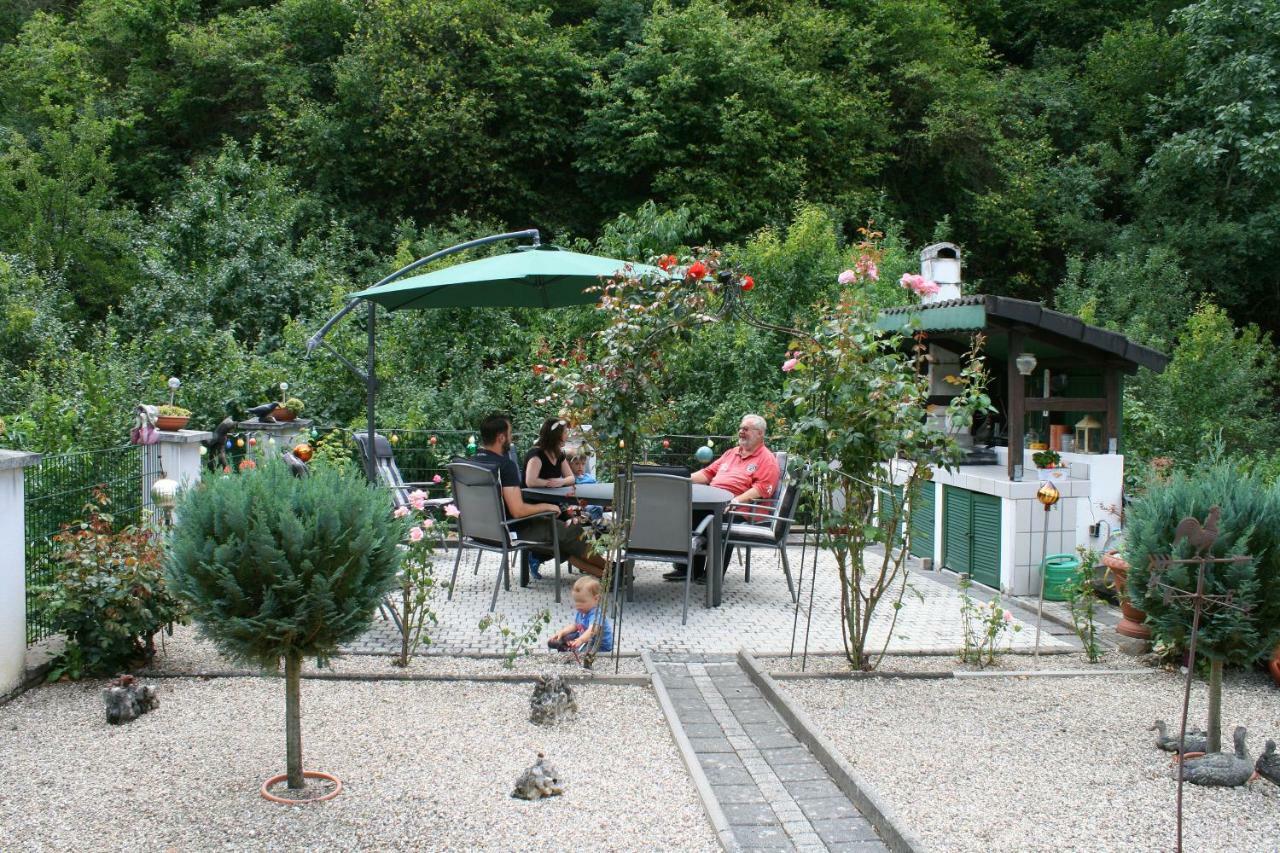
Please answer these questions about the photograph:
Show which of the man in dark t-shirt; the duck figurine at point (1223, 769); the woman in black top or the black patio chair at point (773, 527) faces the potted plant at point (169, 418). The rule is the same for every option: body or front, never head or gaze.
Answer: the black patio chair

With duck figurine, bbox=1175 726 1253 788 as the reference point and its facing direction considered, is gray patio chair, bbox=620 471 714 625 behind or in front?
behind

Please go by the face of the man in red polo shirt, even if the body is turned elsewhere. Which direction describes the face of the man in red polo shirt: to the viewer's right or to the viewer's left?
to the viewer's left

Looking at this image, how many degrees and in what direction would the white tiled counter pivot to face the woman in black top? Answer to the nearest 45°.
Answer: approximately 45° to its right

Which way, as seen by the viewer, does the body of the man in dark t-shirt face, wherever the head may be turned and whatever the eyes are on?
to the viewer's right

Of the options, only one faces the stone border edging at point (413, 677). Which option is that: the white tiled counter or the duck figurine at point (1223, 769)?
the white tiled counter

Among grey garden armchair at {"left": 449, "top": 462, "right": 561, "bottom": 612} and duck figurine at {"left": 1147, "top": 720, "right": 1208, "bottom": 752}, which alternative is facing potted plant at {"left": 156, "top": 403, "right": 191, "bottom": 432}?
the duck figurine

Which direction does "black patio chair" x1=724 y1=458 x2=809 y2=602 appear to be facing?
to the viewer's left

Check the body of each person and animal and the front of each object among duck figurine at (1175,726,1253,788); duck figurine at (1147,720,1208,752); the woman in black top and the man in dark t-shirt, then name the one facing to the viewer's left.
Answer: duck figurine at (1147,720,1208,752)

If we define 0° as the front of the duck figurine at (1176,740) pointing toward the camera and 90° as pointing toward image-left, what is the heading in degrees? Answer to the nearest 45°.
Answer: approximately 90°
